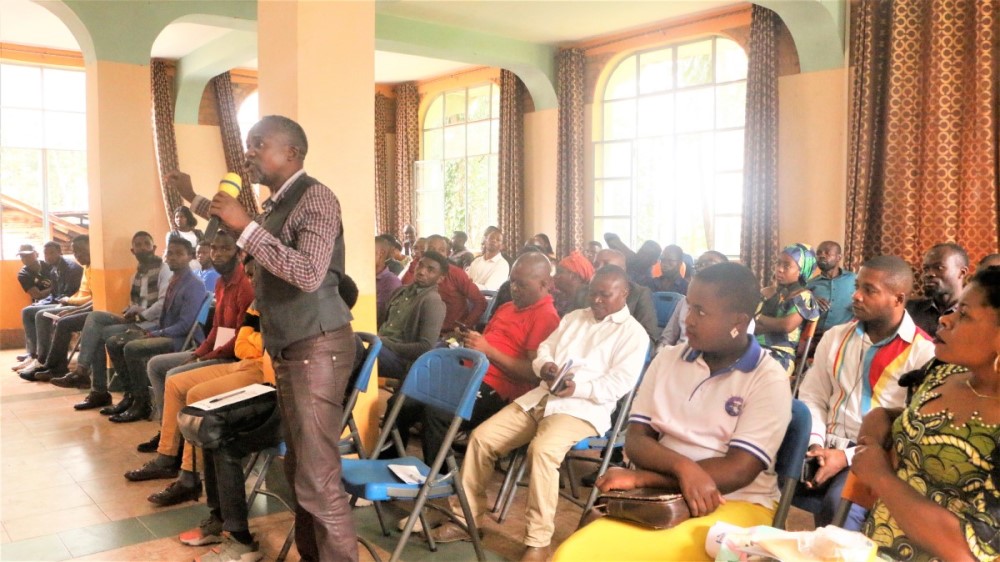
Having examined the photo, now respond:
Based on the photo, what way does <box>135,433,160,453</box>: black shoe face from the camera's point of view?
to the viewer's left

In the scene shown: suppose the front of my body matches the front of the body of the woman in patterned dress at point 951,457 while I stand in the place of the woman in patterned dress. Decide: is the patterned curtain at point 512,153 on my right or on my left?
on my right

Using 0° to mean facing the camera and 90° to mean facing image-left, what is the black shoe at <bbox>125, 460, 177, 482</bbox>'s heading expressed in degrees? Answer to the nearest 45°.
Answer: approximately 90°

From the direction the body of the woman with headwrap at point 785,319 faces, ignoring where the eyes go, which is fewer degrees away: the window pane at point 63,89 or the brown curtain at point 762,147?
the window pane

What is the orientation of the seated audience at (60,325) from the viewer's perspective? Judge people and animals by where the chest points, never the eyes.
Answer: to the viewer's left

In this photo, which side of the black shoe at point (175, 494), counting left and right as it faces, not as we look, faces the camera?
left

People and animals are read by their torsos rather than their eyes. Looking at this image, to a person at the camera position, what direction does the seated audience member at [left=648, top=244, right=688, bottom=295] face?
facing the viewer and to the left of the viewer

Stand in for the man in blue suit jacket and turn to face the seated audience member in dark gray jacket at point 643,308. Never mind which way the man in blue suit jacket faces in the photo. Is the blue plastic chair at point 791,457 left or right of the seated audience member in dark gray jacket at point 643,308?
right

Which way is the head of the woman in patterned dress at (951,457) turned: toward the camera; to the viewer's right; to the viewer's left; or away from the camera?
to the viewer's left

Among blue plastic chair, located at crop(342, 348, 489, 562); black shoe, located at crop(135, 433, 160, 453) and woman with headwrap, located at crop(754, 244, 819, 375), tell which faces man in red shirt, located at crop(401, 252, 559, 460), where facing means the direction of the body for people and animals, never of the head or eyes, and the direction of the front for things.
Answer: the woman with headwrap

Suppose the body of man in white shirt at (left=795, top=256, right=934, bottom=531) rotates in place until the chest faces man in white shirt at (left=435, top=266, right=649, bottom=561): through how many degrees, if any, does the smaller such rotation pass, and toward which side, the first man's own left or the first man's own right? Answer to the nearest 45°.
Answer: approximately 45° to the first man's own right

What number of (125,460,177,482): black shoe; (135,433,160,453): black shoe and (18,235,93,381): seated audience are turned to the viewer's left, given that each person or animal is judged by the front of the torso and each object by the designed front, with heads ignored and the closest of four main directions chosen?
3

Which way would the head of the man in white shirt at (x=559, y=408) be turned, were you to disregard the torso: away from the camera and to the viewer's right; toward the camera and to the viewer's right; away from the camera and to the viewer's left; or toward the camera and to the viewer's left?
toward the camera and to the viewer's left

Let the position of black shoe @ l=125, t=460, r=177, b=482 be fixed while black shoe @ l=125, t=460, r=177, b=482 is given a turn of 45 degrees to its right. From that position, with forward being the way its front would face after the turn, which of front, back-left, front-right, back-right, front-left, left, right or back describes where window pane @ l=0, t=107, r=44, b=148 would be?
front-right

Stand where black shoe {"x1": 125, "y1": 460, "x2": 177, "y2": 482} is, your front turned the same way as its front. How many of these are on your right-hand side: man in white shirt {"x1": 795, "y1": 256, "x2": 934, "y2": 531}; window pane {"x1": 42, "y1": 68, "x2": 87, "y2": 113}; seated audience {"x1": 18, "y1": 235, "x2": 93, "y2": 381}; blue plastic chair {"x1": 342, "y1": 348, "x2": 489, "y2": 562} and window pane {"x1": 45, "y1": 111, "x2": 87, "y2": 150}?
3
